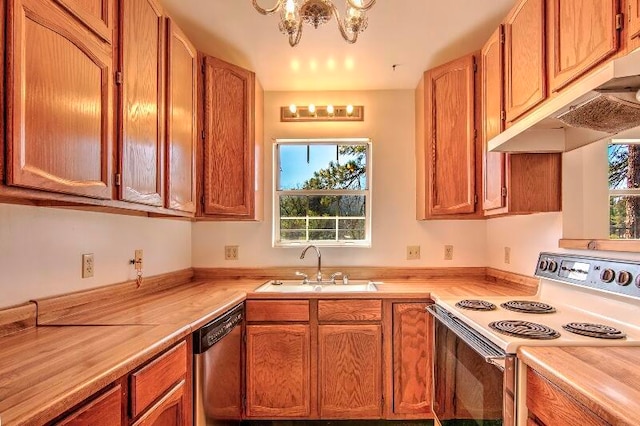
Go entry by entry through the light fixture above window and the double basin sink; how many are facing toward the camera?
2

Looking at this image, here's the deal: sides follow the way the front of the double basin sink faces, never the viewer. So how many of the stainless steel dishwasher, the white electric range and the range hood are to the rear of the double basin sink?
0

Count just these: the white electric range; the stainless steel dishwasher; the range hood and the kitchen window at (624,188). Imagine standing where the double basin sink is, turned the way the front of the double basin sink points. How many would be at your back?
0

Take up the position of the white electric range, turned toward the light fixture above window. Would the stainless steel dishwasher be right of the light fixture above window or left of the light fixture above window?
left

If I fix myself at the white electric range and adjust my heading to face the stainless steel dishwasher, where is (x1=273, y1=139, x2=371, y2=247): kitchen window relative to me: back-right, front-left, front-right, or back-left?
front-right

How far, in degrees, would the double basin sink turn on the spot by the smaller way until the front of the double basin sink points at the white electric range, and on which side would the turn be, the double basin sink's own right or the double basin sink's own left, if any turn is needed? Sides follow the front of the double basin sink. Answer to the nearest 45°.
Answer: approximately 45° to the double basin sink's own left

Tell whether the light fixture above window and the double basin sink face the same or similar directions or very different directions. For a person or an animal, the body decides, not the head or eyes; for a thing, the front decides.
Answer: same or similar directions

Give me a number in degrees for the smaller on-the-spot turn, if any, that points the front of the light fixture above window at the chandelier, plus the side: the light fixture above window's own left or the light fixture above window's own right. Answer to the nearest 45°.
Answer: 0° — it already faces it

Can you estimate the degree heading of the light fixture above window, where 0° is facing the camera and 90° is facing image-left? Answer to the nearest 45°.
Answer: approximately 0°

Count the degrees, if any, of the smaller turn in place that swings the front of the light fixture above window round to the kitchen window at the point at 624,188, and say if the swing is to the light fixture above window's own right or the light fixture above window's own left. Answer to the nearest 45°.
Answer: approximately 45° to the light fixture above window's own left

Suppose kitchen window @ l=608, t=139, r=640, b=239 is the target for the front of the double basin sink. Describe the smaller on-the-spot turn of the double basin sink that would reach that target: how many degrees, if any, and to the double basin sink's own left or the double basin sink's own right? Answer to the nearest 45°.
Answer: approximately 45° to the double basin sink's own left

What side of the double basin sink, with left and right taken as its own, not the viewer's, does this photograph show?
front

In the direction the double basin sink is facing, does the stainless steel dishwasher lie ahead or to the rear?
ahead
